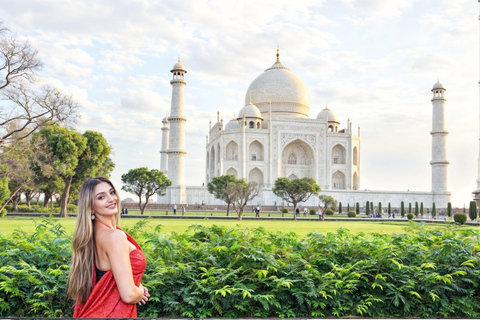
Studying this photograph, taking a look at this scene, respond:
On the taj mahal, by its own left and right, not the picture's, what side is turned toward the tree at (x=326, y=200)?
front

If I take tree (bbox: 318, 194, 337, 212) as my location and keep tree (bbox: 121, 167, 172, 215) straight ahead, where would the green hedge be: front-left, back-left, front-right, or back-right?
front-left

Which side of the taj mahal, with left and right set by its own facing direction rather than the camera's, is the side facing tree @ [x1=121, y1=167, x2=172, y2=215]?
front

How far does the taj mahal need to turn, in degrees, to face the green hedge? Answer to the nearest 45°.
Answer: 0° — it already faces it

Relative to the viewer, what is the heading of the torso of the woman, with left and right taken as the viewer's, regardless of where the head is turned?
facing to the right of the viewer

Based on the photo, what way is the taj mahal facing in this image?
toward the camera

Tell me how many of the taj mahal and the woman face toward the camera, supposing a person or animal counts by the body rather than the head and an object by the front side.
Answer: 1

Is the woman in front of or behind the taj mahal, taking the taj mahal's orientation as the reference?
in front
